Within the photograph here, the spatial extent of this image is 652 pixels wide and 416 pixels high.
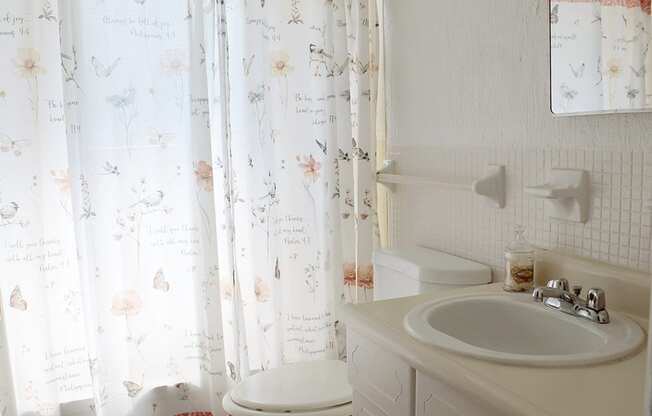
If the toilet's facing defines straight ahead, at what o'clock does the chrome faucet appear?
The chrome faucet is roughly at 9 o'clock from the toilet.

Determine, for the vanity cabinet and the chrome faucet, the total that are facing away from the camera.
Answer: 0

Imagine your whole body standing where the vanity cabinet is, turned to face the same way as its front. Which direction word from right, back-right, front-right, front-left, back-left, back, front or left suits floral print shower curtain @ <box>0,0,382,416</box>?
right

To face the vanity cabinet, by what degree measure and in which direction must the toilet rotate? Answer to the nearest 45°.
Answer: approximately 45° to its left

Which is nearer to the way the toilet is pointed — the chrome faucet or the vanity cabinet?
the vanity cabinet

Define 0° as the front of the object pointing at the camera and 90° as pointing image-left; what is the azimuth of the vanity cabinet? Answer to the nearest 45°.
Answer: approximately 45°
